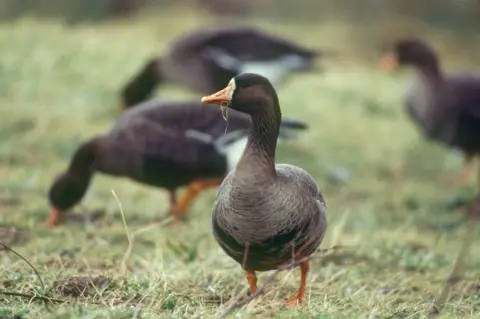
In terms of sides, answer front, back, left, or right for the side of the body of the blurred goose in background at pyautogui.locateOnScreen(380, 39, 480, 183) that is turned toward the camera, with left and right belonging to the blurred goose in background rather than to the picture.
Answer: left

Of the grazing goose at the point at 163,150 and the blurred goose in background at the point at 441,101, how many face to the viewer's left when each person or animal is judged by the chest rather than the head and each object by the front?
2

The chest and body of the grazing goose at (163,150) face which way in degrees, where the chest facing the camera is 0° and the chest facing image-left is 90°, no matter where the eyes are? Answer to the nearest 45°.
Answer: approximately 90°

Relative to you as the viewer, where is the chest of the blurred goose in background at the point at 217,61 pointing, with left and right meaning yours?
facing to the left of the viewer

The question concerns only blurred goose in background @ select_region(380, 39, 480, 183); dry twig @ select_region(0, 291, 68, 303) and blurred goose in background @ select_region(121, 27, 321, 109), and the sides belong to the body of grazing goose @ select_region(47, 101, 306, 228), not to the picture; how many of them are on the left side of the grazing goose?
1

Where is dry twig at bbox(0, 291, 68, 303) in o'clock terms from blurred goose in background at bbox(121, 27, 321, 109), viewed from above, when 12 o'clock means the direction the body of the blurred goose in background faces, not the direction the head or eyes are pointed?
The dry twig is roughly at 9 o'clock from the blurred goose in background.

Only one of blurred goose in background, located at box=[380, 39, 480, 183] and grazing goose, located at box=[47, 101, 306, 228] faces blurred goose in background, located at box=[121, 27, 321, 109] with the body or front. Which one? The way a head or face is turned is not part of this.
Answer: blurred goose in background, located at box=[380, 39, 480, 183]

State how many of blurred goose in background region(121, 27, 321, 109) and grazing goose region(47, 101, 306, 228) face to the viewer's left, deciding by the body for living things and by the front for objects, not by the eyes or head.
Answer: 2
